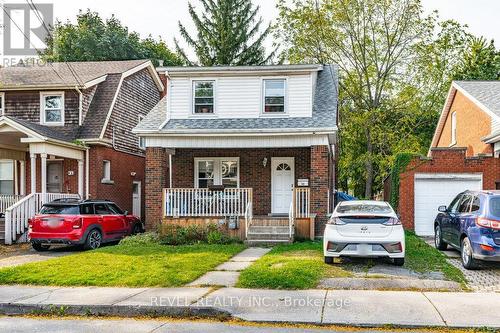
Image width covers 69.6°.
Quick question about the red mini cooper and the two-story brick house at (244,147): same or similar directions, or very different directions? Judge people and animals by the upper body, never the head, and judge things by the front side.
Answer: very different directions

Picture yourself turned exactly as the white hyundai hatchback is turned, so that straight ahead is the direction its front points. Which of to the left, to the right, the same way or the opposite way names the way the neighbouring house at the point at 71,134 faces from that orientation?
the opposite way

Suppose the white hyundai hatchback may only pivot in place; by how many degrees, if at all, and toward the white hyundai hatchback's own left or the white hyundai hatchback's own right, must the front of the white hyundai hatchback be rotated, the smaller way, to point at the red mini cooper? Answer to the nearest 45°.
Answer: approximately 90° to the white hyundai hatchback's own left

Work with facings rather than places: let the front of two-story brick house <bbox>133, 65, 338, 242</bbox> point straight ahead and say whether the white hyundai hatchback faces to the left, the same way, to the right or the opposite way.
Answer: the opposite way

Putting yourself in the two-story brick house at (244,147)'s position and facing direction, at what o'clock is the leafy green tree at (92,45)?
The leafy green tree is roughly at 5 o'clock from the two-story brick house.

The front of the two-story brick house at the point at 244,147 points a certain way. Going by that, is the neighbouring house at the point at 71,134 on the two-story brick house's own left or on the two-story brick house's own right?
on the two-story brick house's own right

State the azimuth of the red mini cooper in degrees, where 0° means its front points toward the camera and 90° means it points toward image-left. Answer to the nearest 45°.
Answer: approximately 225°

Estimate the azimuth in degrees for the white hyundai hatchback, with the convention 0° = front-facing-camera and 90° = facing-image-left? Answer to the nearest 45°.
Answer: approximately 180°

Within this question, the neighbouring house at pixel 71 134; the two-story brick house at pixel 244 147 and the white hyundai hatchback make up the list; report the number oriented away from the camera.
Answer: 1
